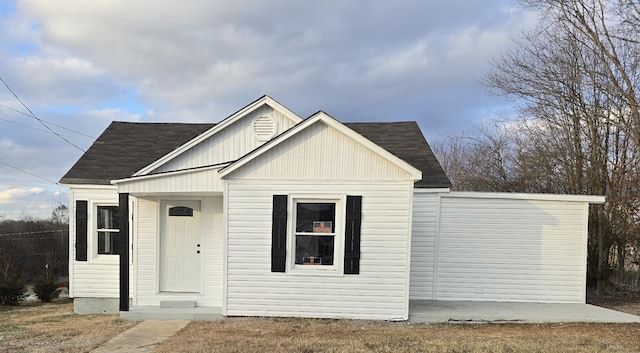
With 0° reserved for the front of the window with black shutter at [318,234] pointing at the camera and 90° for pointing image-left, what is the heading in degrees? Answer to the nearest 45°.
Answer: approximately 0°

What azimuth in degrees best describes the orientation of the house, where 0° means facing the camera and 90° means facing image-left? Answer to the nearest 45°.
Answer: approximately 0°
